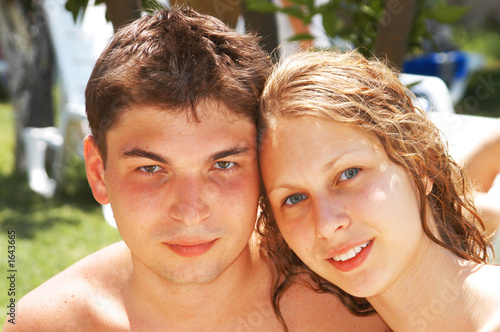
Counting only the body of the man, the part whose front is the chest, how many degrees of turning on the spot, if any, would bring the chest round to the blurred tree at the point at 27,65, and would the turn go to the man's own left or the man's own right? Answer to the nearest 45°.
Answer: approximately 180°

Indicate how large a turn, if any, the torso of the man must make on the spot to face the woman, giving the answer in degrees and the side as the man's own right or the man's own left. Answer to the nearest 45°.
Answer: approximately 90° to the man's own left

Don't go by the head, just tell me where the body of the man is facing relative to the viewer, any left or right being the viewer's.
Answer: facing the viewer

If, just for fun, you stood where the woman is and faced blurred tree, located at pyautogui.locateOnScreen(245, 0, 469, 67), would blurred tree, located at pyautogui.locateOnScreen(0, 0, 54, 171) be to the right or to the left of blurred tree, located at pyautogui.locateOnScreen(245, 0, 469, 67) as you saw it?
left

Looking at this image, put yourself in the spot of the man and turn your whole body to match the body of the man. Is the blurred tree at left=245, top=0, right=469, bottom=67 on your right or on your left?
on your left

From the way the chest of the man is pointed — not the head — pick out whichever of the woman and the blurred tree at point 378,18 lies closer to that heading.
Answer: the woman

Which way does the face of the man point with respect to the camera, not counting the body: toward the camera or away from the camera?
toward the camera

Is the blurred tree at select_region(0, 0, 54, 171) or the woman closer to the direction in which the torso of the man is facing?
the woman
